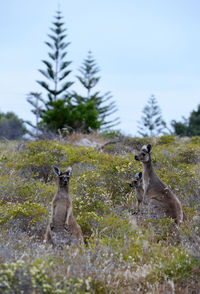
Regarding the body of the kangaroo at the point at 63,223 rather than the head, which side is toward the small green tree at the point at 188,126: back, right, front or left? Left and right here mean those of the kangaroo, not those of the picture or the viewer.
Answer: back

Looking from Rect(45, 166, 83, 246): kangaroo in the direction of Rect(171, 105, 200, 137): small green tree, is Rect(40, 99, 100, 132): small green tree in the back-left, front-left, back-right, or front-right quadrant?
front-left

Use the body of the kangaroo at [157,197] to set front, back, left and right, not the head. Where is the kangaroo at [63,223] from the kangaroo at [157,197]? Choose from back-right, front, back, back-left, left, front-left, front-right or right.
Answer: front-left

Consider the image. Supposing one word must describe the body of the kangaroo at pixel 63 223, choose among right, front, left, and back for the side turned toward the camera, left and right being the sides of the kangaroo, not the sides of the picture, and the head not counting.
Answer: front

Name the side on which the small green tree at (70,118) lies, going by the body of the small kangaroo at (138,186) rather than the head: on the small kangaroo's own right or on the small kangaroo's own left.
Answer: on the small kangaroo's own right

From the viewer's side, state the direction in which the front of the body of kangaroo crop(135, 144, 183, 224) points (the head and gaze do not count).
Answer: to the viewer's left

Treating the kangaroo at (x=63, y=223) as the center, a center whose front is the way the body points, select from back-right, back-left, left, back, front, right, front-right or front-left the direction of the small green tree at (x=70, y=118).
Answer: back

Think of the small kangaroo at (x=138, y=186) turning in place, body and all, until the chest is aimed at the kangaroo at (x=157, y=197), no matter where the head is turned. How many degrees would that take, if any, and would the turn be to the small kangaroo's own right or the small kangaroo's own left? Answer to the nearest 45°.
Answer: approximately 180°

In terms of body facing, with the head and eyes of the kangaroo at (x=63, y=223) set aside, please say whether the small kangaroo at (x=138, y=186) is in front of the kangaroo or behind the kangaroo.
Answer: behind
